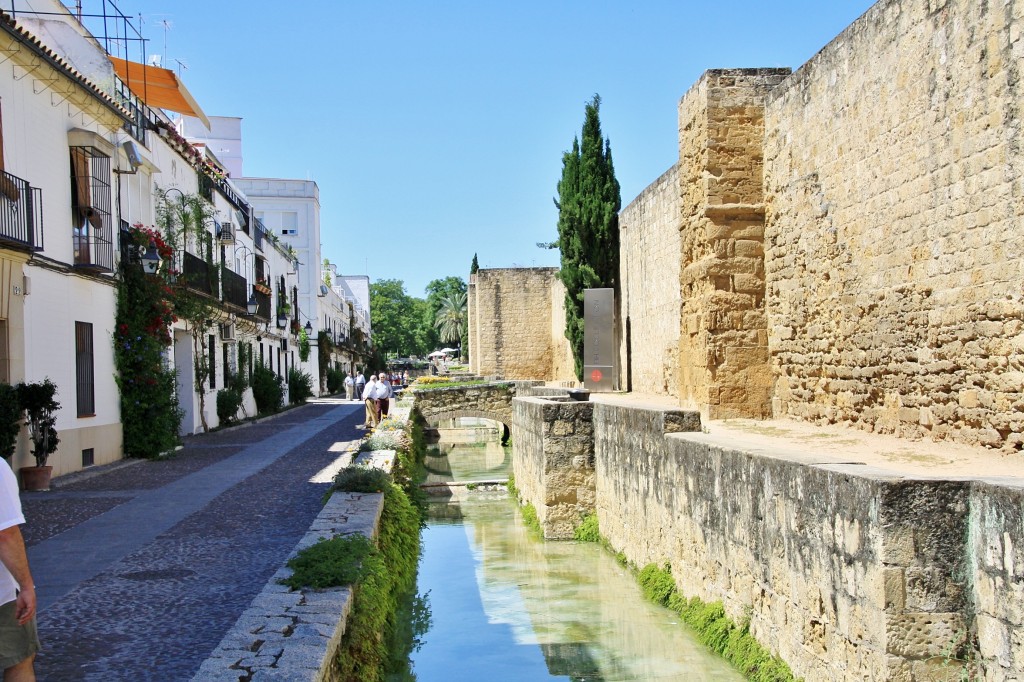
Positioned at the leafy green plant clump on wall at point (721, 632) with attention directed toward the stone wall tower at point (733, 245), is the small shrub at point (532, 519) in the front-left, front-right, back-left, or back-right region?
front-left

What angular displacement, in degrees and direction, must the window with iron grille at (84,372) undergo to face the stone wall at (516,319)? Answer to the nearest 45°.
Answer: approximately 90° to its left

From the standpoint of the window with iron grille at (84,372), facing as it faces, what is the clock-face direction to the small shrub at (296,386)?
The small shrub is roughly at 8 o'clock from the window with iron grille.

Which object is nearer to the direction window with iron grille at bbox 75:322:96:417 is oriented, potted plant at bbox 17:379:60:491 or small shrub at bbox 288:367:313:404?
the potted plant

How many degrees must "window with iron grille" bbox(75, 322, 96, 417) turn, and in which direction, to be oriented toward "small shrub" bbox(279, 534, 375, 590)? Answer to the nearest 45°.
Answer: approximately 45° to its right

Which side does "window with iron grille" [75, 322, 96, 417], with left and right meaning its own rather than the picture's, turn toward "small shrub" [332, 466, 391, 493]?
front

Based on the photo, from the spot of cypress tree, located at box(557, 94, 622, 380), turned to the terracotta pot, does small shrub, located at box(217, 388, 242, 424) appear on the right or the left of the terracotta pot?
right

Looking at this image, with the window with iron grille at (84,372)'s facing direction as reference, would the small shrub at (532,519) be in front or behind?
in front

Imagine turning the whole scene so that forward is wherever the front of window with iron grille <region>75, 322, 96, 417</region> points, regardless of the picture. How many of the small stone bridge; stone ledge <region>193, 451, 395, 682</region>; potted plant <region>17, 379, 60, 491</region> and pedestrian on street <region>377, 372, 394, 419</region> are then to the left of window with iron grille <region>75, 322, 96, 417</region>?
2

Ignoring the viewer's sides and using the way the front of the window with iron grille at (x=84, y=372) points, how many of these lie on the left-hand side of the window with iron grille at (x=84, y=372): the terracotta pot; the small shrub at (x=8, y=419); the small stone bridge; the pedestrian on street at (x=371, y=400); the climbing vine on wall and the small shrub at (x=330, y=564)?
3

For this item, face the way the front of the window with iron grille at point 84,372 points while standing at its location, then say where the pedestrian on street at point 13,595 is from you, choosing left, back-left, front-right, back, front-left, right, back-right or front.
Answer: front-right

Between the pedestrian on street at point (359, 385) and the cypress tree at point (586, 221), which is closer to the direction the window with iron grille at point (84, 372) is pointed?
the cypress tree

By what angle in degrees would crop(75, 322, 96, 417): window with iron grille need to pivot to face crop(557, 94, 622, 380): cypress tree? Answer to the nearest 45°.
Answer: approximately 90° to its left

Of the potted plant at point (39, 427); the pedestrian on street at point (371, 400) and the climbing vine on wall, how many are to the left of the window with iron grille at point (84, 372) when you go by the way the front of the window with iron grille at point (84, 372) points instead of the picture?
2

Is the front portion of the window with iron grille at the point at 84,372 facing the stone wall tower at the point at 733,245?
yes

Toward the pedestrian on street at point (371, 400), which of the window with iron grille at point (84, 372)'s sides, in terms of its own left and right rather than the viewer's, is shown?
left
